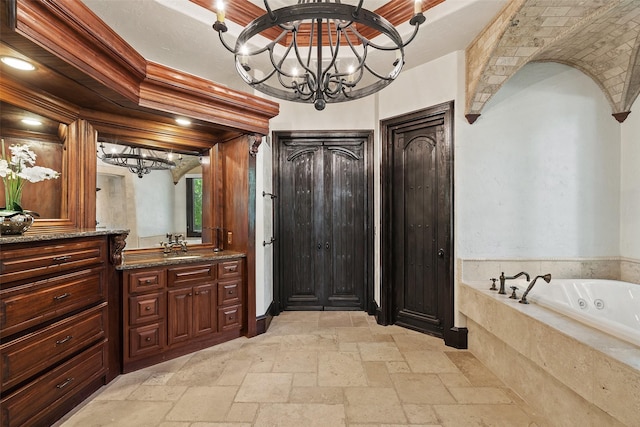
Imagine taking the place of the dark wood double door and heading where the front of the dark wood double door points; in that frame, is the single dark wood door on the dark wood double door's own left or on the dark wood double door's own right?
on the dark wood double door's own left

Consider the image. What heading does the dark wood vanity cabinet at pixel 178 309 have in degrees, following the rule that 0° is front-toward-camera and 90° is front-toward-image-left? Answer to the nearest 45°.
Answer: approximately 315°

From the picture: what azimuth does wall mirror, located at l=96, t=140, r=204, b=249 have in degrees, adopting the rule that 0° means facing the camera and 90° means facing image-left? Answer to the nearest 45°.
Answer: approximately 315°

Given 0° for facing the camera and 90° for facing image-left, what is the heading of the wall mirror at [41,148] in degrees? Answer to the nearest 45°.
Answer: approximately 315°

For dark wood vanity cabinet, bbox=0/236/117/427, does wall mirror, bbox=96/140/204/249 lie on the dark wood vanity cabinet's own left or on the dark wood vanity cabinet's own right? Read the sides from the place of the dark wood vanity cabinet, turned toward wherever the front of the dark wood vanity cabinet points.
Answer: on the dark wood vanity cabinet's own left
